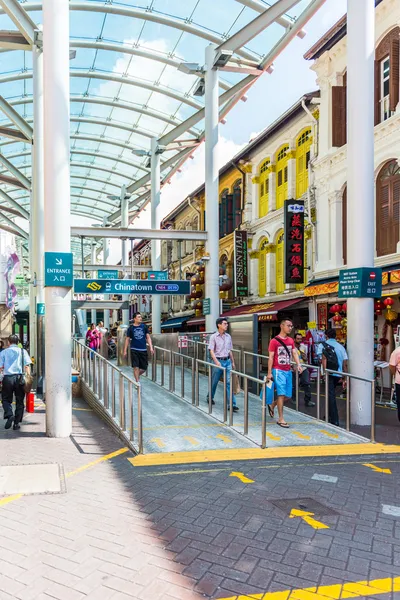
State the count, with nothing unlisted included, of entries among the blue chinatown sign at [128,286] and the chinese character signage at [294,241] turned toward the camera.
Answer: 2

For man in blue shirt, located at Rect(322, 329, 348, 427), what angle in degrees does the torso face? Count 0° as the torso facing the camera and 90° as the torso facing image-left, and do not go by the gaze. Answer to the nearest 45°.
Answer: approximately 225°

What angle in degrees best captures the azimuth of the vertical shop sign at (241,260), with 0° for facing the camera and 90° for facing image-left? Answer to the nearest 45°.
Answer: approximately 0°

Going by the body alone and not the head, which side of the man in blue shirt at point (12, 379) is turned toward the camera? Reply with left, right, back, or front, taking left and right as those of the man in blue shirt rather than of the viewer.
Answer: back

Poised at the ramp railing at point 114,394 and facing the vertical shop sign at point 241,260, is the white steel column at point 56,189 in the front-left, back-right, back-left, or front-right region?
back-left

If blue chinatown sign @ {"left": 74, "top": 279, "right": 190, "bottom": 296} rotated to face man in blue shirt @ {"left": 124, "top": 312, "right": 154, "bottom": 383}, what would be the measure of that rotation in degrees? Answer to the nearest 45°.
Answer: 0° — it already faces them

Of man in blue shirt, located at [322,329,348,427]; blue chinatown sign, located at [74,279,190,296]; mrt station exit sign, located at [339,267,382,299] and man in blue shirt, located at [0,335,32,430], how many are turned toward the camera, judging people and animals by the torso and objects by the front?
2

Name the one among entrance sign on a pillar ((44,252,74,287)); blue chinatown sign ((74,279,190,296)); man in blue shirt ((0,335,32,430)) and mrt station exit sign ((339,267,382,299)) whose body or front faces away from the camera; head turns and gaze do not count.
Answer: the man in blue shirt

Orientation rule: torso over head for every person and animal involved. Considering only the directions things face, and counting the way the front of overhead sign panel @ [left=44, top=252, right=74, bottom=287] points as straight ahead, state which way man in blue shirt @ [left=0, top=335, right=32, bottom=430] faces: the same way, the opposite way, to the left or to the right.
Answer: the opposite way

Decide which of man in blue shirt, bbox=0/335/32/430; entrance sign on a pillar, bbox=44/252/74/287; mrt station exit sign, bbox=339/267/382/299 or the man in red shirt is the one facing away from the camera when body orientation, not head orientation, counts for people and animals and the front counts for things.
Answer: the man in blue shirt

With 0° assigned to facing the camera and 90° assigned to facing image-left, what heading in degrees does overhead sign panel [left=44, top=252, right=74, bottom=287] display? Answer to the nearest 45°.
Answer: approximately 0°

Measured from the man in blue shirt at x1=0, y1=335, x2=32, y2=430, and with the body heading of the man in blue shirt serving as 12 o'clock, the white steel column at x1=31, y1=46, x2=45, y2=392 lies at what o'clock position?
The white steel column is roughly at 12 o'clock from the man in blue shirt.
